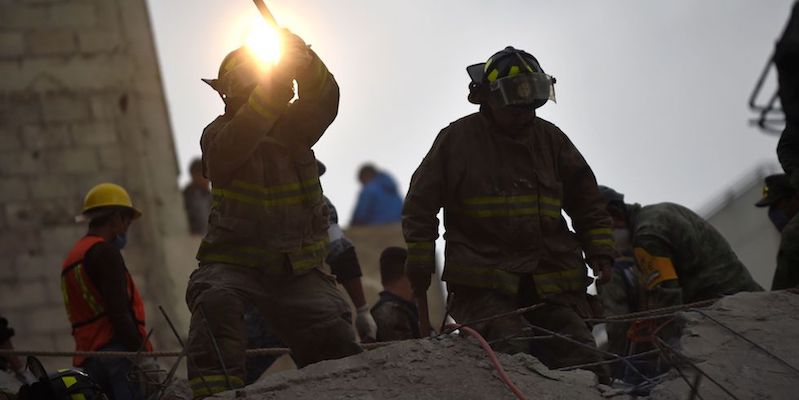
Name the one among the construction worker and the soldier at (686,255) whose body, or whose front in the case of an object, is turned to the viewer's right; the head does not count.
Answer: the construction worker

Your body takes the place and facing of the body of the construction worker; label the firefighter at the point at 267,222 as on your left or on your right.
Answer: on your right

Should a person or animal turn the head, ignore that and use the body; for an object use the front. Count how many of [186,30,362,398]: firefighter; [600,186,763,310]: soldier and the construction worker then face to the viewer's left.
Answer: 1

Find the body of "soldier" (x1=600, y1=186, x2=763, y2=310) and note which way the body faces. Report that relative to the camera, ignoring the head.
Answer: to the viewer's left

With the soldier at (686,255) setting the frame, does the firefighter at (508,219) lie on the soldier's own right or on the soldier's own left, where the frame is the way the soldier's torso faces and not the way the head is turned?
on the soldier's own left

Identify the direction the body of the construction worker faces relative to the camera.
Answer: to the viewer's right

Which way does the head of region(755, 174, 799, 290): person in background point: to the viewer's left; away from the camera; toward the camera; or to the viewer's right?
to the viewer's left

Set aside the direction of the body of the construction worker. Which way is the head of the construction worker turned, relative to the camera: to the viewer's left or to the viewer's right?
to the viewer's right
